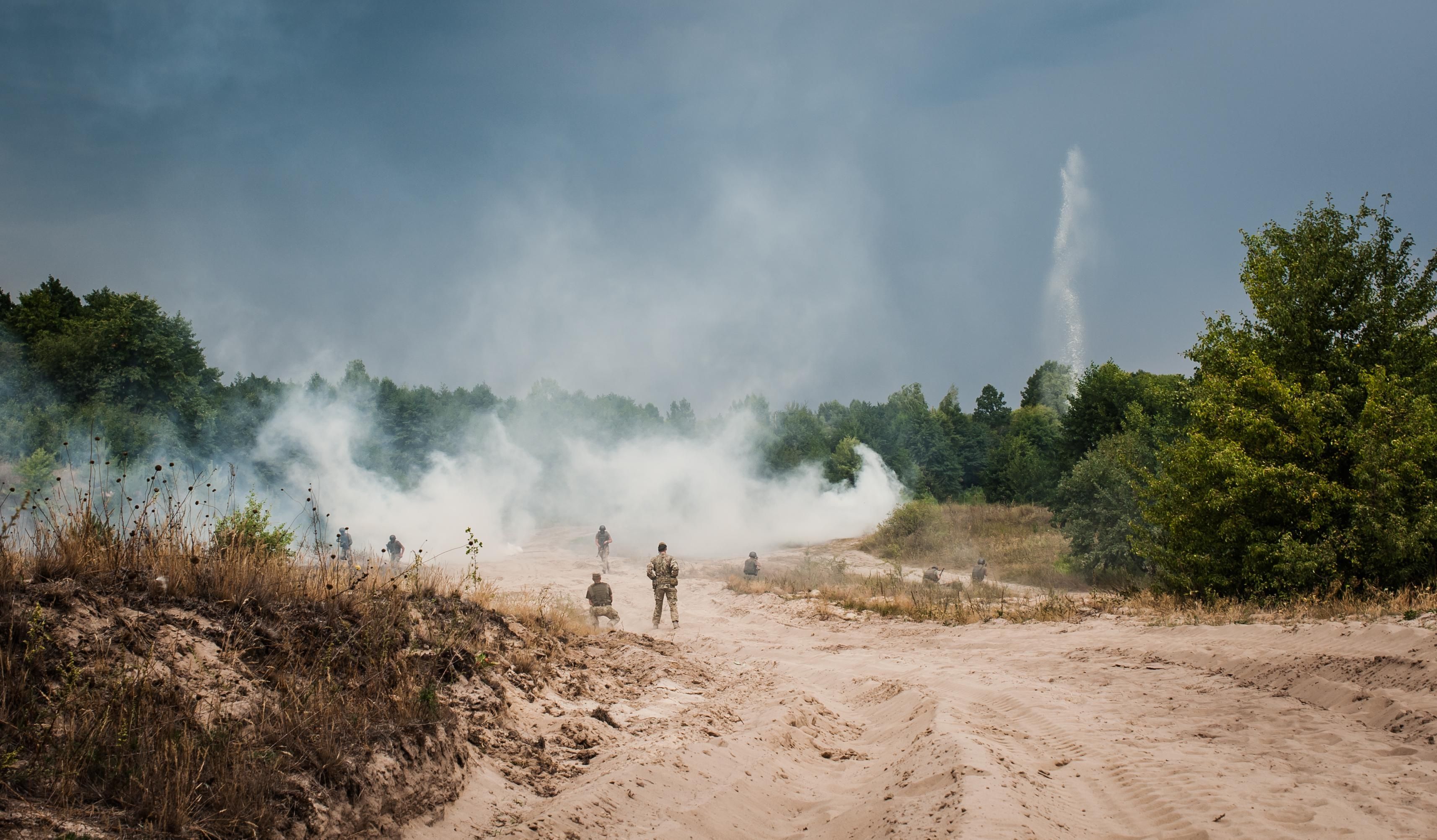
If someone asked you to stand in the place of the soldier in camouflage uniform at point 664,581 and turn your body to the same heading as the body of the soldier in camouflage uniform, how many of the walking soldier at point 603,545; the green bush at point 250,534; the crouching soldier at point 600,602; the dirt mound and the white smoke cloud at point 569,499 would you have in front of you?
2

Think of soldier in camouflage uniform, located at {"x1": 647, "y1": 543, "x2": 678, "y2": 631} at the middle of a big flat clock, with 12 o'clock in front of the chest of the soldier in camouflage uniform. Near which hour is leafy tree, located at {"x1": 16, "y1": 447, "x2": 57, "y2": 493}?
The leafy tree is roughly at 10 o'clock from the soldier in camouflage uniform.

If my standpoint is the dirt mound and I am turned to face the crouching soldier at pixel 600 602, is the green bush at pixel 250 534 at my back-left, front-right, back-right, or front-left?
front-left

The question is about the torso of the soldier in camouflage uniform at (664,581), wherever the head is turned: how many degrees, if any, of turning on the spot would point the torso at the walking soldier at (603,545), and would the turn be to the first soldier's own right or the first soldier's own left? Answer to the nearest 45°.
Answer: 0° — they already face them

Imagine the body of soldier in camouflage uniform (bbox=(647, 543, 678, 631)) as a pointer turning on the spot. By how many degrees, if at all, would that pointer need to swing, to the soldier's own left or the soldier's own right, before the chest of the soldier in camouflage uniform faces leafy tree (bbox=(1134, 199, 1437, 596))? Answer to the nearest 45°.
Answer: approximately 90° to the soldier's own right

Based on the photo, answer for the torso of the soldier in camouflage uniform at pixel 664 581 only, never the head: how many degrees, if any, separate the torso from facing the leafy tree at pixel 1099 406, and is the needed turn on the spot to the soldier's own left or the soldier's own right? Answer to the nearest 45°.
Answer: approximately 45° to the soldier's own right

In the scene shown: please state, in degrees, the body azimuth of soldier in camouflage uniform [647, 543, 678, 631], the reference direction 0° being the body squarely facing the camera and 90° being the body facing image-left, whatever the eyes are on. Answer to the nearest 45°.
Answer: approximately 180°

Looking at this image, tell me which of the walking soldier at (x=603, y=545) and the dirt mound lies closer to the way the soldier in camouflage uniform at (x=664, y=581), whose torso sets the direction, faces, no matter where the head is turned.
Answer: the walking soldier

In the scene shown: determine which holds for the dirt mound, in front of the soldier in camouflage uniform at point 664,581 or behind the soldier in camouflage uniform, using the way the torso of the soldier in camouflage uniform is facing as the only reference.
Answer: behind

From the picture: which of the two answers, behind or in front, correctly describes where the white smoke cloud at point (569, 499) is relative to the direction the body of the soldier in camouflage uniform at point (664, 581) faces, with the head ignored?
in front
